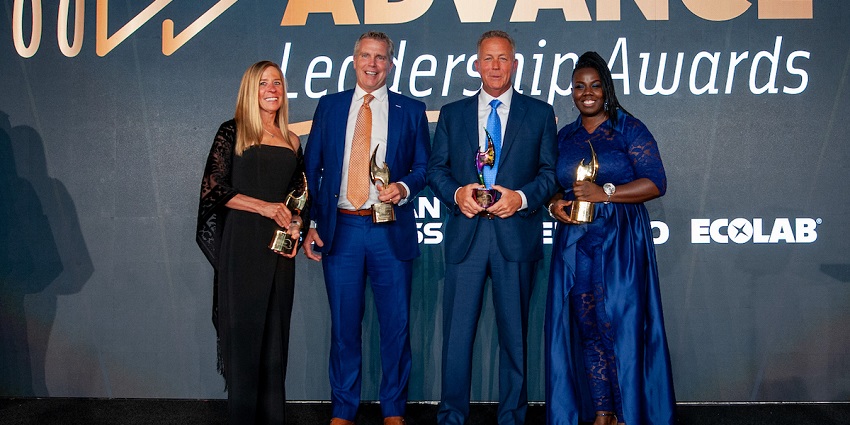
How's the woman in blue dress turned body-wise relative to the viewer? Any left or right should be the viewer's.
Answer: facing the viewer and to the left of the viewer

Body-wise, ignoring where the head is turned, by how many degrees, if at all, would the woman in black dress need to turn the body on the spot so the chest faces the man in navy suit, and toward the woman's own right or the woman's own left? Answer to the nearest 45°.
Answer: approximately 45° to the woman's own left

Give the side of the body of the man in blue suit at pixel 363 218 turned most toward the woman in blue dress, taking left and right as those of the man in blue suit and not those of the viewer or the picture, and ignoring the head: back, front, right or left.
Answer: left

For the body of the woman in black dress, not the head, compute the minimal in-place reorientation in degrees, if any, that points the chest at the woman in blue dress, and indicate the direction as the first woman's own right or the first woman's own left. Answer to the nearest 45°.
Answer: approximately 45° to the first woman's own left

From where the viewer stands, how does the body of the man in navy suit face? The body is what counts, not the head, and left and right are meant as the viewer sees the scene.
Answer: facing the viewer

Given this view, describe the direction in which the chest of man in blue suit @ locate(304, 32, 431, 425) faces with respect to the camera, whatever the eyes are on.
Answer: toward the camera

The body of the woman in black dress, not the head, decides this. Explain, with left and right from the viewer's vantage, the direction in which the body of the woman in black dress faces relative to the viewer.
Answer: facing the viewer and to the right of the viewer

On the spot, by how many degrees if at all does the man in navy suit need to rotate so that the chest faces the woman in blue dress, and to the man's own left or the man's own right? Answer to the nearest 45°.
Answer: approximately 90° to the man's own left

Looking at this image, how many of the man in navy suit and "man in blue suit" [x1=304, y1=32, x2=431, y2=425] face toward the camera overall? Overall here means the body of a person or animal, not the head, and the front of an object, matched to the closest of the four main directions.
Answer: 2
